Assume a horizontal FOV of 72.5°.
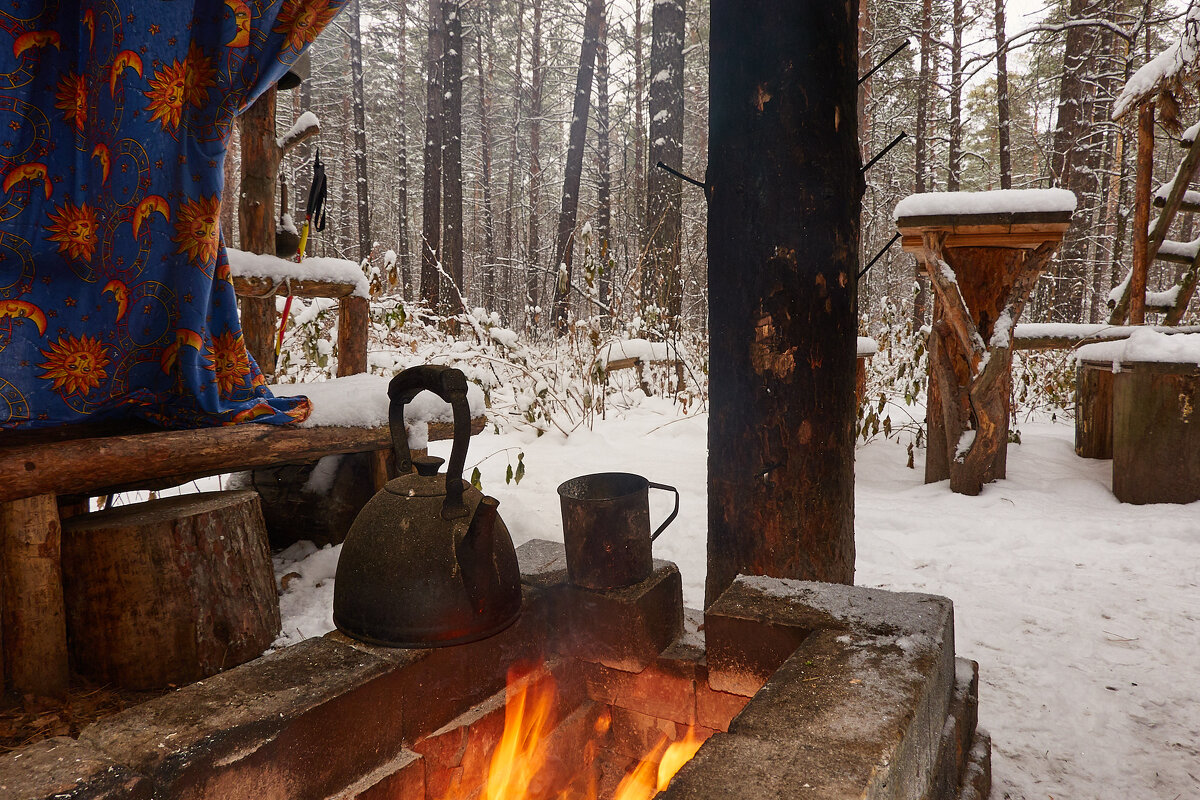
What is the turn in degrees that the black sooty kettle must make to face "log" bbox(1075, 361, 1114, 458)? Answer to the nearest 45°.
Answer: approximately 90° to its left

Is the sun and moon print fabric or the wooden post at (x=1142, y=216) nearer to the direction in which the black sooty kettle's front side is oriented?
the wooden post

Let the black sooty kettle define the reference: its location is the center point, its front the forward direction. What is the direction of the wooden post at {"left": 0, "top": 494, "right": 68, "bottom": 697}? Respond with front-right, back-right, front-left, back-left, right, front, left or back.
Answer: back

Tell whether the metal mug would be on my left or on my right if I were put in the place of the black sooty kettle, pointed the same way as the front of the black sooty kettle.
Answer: on my left

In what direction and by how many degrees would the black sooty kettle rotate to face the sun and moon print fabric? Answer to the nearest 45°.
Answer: approximately 180°

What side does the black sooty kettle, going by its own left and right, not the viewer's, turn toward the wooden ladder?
left

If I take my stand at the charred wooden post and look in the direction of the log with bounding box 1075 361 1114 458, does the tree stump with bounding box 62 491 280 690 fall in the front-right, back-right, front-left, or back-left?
back-left

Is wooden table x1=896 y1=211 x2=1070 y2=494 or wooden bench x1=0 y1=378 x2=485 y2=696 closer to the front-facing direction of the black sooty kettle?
the wooden table

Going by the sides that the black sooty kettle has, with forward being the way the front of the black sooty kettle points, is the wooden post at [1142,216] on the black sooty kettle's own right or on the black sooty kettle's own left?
on the black sooty kettle's own left

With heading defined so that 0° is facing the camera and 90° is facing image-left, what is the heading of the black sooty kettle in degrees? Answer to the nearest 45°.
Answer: approximately 315°

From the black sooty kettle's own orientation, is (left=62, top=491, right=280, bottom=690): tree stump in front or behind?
behind

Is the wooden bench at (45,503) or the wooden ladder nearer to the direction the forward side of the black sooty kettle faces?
the wooden ladder

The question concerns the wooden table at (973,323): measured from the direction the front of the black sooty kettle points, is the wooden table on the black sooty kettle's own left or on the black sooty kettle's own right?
on the black sooty kettle's own left
